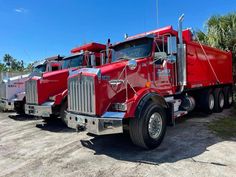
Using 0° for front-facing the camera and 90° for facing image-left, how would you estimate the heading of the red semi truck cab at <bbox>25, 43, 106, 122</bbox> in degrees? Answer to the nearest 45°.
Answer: approximately 45°

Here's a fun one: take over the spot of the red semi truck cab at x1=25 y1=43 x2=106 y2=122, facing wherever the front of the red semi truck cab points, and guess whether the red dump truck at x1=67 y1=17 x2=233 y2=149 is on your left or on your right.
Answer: on your left

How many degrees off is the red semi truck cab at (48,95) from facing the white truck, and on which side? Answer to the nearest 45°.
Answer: approximately 90° to its right

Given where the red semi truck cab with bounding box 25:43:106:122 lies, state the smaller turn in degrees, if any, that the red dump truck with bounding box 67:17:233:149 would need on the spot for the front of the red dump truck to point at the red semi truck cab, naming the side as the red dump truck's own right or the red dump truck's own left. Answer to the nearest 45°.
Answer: approximately 90° to the red dump truck's own right

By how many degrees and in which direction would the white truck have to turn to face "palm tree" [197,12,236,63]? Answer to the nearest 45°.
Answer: approximately 135° to its left

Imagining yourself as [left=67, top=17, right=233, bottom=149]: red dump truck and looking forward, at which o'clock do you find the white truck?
The white truck is roughly at 3 o'clock from the red dump truck.

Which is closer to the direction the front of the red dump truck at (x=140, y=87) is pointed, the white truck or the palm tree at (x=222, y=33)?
the white truck

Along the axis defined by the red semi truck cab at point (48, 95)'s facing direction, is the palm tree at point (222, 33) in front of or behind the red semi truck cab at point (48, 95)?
behind
